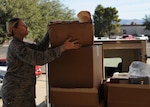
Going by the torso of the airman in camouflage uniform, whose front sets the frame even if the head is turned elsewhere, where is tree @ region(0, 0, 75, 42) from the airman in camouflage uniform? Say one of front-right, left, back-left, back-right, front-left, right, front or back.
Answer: left

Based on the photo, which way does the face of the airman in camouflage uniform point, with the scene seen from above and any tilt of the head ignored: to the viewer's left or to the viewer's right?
to the viewer's right

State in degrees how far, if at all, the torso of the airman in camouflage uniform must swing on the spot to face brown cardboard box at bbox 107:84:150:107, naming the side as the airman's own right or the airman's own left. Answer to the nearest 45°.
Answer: approximately 45° to the airman's own right

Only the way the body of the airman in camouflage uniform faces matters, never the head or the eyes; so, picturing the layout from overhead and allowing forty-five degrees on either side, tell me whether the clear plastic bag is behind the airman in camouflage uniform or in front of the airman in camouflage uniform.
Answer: in front

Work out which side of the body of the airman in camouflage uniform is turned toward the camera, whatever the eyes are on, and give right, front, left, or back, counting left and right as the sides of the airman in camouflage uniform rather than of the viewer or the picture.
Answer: right

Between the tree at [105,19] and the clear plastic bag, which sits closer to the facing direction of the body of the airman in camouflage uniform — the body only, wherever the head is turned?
the clear plastic bag

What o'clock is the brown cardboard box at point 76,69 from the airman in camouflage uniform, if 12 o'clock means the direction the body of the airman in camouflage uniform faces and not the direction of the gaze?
The brown cardboard box is roughly at 1 o'clock from the airman in camouflage uniform.

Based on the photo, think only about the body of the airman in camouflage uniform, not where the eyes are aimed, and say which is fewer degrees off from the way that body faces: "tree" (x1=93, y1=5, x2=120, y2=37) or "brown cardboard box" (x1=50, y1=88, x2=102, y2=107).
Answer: the brown cardboard box
